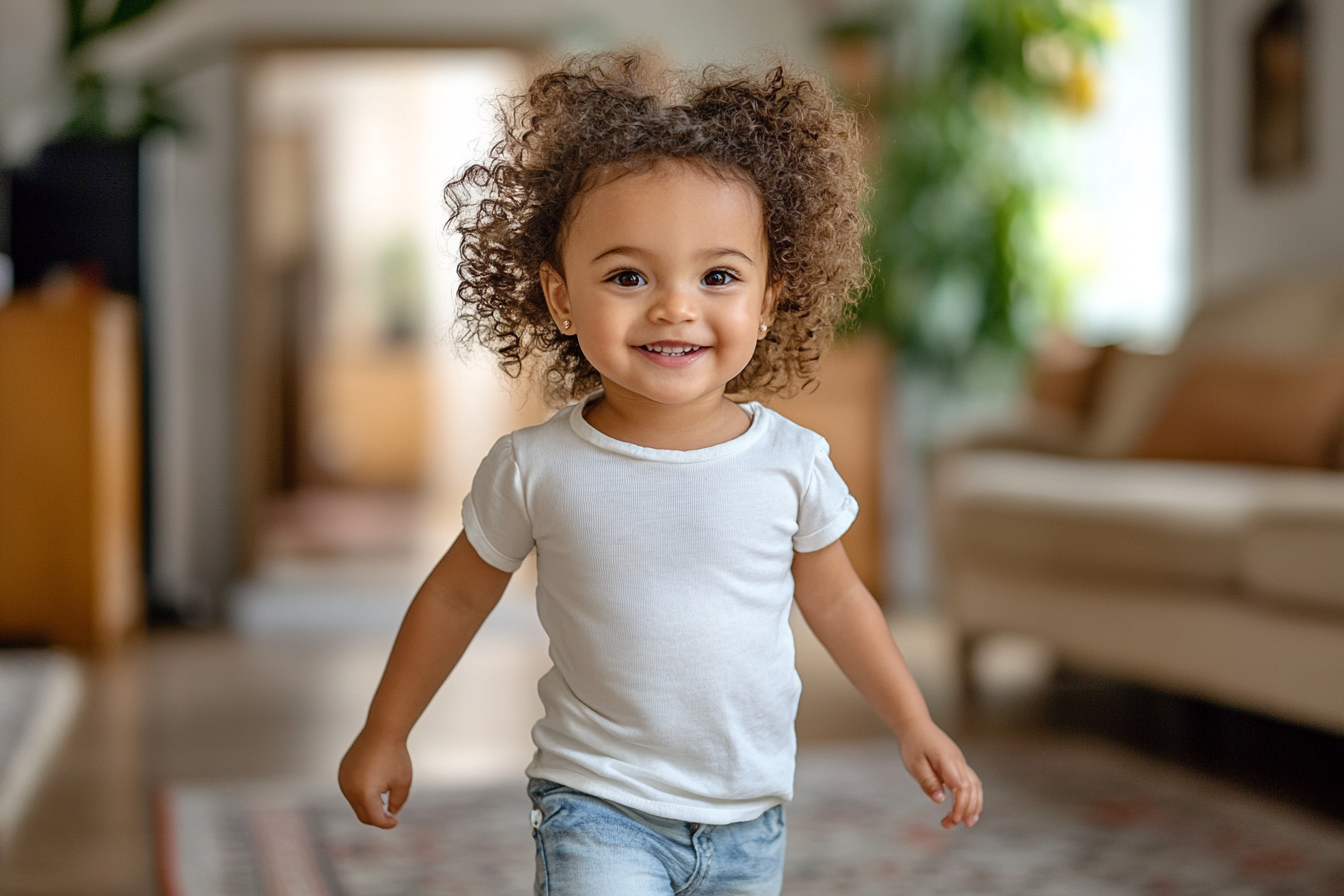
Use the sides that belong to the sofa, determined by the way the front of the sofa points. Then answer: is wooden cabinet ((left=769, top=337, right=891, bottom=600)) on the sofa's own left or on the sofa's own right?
on the sofa's own right

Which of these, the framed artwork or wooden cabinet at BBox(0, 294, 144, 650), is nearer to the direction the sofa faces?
the wooden cabinet

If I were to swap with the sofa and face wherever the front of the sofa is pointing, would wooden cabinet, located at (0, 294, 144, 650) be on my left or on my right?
on my right

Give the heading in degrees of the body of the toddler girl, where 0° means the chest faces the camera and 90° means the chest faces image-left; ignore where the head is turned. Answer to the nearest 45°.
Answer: approximately 0°

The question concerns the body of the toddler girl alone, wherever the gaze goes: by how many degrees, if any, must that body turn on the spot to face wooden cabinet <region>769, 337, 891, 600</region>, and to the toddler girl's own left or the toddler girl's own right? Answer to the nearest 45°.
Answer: approximately 180°

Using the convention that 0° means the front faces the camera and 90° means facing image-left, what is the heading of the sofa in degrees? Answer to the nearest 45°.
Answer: approximately 45°

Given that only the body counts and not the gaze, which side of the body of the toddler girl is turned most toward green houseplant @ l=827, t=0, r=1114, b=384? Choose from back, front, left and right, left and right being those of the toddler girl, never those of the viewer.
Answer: back
